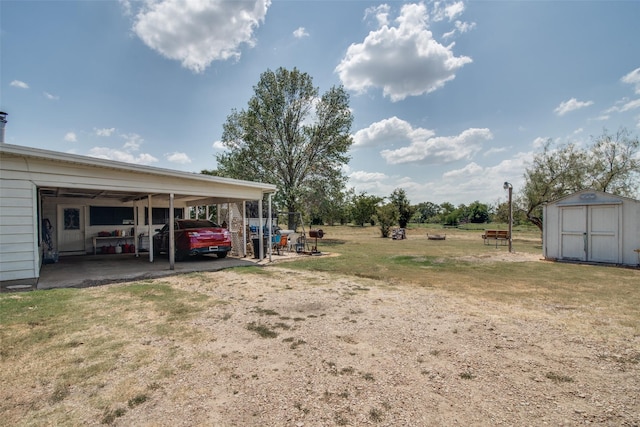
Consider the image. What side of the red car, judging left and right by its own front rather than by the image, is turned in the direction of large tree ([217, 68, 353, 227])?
right

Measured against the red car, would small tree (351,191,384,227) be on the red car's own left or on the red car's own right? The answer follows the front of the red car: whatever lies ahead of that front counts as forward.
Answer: on the red car's own right

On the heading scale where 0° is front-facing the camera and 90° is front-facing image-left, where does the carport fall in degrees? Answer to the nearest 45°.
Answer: approximately 315°

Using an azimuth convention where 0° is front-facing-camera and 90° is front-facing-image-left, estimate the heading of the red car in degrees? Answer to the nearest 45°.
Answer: approximately 135°

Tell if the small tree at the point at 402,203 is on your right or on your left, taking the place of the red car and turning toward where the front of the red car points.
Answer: on your right

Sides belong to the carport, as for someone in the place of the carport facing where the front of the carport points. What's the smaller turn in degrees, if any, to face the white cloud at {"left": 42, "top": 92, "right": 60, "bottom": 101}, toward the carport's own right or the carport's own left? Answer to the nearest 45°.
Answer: approximately 135° to the carport's own left

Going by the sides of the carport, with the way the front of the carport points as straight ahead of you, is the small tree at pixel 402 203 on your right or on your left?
on your left

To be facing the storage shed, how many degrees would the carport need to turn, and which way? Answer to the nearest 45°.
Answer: approximately 45° to its left
